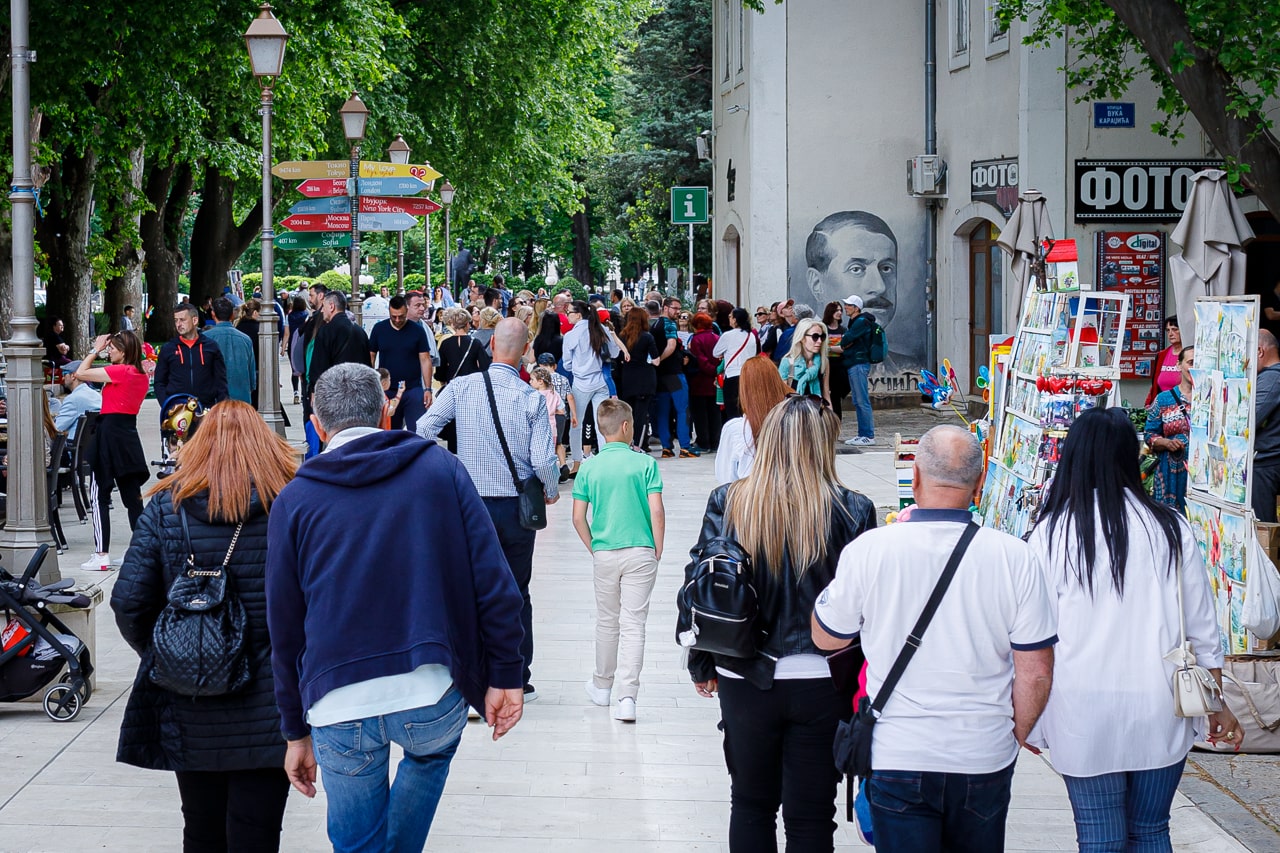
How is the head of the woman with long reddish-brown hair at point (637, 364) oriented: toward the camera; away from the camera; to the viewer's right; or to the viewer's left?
away from the camera

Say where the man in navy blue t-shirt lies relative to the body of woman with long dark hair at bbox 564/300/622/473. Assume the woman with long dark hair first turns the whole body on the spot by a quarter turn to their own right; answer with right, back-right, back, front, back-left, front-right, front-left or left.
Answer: back

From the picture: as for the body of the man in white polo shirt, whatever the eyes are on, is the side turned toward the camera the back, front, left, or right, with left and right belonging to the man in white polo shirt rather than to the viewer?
back

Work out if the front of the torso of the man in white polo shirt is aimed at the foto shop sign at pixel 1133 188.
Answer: yes

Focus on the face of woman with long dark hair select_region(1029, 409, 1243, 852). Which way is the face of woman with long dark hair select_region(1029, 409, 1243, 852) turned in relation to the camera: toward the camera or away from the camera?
away from the camera

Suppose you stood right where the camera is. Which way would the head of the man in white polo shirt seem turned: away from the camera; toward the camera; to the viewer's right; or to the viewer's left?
away from the camera

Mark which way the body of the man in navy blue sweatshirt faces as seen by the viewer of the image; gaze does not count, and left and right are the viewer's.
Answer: facing away from the viewer

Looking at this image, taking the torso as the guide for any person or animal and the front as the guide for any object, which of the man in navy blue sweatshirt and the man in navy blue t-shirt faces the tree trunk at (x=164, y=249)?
the man in navy blue sweatshirt

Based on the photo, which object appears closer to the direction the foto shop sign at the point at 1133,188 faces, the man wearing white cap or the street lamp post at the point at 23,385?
the street lamp post

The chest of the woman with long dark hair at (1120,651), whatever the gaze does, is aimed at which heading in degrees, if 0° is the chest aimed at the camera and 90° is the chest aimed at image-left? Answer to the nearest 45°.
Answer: approximately 180°
